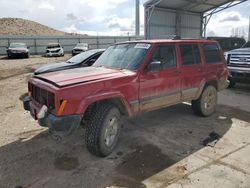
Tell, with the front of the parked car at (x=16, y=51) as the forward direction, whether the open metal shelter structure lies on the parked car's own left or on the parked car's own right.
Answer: on the parked car's own left

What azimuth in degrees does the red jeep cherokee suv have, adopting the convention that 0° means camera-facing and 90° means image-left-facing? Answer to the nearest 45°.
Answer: approximately 45°

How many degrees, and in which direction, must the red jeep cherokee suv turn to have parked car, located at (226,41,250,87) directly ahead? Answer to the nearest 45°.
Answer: approximately 180°

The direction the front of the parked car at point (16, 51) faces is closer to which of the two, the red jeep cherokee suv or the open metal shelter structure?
the red jeep cherokee suv

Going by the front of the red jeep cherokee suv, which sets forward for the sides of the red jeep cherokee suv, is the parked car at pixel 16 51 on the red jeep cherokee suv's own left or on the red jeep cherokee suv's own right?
on the red jeep cherokee suv's own right

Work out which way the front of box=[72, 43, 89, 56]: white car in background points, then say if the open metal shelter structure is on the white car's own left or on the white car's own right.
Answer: on the white car's own left

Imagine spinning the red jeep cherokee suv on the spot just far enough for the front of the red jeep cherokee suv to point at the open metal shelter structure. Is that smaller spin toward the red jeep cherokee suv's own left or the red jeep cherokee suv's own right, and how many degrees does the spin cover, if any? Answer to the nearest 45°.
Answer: approximately 135° to the red jeep cherokee suv's own right
